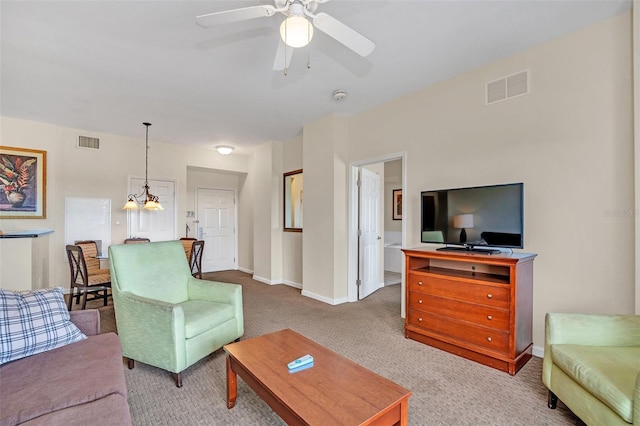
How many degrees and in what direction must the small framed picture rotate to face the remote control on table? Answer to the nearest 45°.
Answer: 0° — it already faces it

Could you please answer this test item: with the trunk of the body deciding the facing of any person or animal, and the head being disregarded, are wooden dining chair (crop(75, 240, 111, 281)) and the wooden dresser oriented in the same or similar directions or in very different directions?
very different directions

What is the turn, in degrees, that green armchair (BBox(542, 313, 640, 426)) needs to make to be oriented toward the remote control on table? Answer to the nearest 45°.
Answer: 0° — it already faces it

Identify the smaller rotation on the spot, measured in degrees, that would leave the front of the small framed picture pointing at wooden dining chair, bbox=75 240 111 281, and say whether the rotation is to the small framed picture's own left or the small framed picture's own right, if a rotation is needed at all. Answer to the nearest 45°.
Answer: approximately 45° to the small framed picture's own right

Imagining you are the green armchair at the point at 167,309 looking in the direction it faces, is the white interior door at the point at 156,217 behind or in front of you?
behind

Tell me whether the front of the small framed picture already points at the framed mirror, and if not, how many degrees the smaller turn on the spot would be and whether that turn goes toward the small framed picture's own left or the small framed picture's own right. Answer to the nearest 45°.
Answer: approximately 45° to the small framed picture's own right
